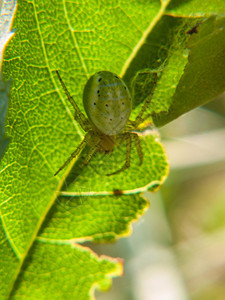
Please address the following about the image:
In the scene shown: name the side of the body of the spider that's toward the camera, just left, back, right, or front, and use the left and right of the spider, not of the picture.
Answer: front
